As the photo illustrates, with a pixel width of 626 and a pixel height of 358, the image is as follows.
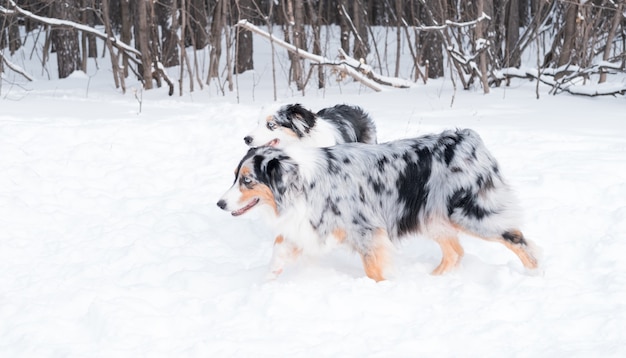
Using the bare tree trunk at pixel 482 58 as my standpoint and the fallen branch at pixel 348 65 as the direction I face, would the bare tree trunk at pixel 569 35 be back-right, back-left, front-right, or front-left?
back-right

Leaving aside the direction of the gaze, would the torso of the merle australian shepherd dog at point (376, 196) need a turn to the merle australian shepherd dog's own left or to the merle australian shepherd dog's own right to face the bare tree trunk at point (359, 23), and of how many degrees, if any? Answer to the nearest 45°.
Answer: approximately 90° to the merle australian shepherd dog's own right

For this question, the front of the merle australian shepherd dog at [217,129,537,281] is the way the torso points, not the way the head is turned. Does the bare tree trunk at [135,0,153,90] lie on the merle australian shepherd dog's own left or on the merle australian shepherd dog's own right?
on the merle australian shepherd dog's own right

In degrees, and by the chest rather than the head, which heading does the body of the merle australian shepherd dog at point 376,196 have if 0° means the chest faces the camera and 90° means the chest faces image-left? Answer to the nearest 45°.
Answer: approximately 90°

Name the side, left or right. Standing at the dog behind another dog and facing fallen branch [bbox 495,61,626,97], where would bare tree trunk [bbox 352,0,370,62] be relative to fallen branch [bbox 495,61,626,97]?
left

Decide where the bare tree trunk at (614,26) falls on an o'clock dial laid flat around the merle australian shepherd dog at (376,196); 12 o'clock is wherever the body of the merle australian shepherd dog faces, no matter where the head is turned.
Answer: The bare tree trunk is roughly at 4 o'clock from the merle australian shepherd dog.

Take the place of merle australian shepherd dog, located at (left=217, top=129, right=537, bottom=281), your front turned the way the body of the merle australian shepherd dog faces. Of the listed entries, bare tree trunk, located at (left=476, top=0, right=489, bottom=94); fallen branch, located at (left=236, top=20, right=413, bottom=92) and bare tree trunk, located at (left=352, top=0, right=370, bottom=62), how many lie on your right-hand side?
3

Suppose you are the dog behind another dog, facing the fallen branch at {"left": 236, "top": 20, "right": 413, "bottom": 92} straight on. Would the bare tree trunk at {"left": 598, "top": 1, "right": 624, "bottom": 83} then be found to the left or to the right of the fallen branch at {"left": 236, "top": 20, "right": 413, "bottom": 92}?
right

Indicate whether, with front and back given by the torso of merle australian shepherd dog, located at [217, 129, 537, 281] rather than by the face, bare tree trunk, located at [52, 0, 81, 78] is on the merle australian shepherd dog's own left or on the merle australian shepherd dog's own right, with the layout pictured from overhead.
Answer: on the merle australian shepherd dog's own right

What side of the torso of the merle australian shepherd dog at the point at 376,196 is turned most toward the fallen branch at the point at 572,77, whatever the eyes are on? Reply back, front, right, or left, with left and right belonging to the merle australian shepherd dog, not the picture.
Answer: right

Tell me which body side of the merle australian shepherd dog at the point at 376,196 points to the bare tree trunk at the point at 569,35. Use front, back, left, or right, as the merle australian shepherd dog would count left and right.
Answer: right
